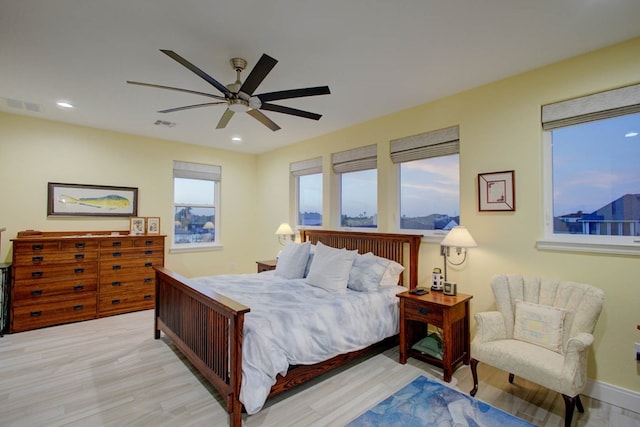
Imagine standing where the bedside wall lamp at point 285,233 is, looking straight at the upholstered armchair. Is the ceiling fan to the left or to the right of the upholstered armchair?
right

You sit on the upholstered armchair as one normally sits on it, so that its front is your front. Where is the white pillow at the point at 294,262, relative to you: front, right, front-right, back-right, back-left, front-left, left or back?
front-right

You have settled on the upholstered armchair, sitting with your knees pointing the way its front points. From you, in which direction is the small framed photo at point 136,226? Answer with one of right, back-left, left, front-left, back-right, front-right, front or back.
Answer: front-right

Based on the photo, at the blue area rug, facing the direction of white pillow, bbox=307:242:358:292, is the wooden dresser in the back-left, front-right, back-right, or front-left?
front-left

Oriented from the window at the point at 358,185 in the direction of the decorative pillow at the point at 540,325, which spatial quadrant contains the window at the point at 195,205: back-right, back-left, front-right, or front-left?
back-right

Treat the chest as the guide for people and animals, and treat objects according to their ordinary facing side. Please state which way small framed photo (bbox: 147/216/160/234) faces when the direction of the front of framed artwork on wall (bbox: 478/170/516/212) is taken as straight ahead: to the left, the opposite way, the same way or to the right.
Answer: to the left

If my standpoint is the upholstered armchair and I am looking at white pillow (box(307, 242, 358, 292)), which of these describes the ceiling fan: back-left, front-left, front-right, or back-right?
front-left

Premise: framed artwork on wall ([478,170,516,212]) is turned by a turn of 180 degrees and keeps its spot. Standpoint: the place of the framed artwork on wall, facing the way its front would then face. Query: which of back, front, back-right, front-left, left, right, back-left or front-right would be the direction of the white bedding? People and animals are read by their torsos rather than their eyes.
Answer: back

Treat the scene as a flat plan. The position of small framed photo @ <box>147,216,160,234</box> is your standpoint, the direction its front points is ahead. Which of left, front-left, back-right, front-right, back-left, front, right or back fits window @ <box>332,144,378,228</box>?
front-left

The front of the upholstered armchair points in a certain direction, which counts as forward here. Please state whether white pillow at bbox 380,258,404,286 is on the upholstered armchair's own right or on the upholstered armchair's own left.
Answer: on the upholstered armchair's own right

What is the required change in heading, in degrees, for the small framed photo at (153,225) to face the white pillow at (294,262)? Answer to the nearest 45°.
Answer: approximately 45° to its left

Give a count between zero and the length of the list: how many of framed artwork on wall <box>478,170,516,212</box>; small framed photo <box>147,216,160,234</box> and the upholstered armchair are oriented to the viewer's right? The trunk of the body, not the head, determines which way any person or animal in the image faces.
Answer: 0

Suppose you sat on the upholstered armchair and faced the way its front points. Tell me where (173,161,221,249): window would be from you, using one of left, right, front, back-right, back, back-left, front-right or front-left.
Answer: front-right

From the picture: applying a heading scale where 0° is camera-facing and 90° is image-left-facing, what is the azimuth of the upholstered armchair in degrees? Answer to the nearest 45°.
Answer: approximately 45°

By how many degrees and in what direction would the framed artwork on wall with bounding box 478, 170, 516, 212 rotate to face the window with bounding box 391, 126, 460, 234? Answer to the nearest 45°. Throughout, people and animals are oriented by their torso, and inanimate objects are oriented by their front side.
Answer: approximately 90° to its right
